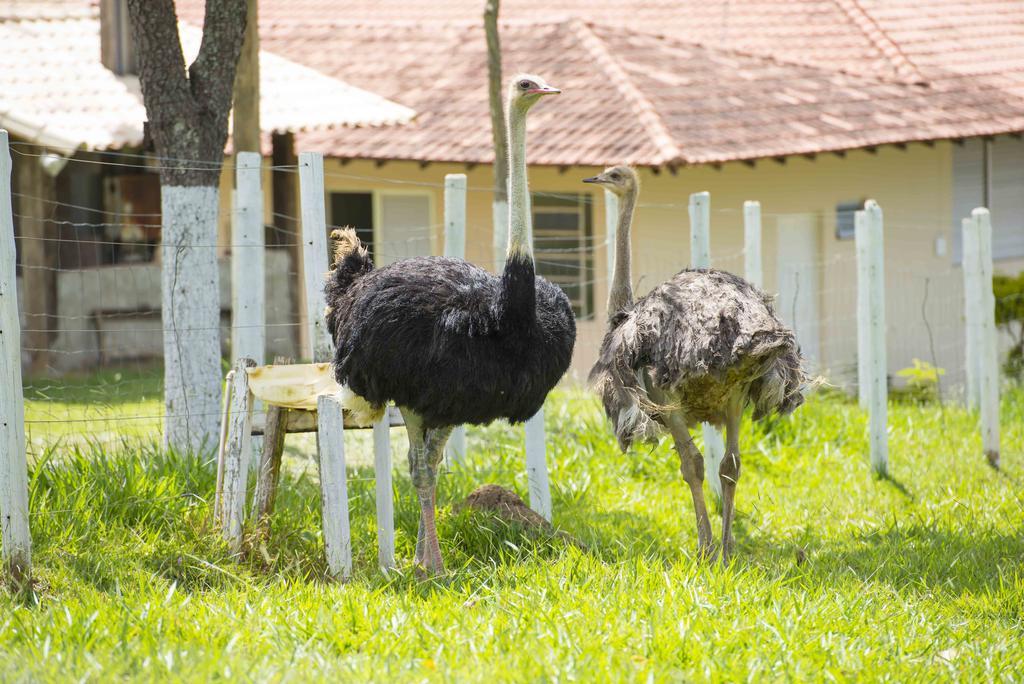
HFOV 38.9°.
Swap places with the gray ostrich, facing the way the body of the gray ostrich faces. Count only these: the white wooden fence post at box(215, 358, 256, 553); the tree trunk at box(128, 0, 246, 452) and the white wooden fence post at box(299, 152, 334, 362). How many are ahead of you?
3

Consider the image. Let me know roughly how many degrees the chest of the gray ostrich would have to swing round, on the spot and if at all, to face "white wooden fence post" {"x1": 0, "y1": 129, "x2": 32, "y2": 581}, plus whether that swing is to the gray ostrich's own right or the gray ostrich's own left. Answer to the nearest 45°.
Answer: approximately 45° to the gray ostrich's own left

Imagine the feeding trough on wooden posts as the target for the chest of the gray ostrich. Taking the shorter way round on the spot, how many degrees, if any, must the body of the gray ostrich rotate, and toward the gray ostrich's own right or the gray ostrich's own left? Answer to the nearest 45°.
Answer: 0° — it already faces it

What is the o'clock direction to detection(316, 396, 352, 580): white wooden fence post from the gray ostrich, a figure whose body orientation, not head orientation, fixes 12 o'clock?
The white wooden fence post is roughly at 11 o'clock from the gray ostrich.

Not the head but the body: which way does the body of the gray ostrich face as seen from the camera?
to the viewer's left

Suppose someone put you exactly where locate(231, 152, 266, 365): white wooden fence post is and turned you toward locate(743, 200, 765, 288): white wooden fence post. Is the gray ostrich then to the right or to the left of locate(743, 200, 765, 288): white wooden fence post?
right

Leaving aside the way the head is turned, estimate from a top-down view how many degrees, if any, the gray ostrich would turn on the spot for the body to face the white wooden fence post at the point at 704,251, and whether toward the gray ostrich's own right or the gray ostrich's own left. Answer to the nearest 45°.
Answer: approximately 90° to the gray ostrich's own right

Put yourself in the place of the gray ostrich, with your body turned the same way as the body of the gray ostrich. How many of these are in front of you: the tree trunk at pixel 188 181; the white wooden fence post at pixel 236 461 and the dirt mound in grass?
3

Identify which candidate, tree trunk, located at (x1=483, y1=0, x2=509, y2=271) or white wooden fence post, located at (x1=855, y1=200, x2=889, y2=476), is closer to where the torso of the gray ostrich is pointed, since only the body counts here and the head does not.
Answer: the tree trunk

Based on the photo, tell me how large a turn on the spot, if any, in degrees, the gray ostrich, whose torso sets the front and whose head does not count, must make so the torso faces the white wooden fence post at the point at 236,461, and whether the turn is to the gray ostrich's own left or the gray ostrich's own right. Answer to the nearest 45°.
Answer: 0° — it already faces it
